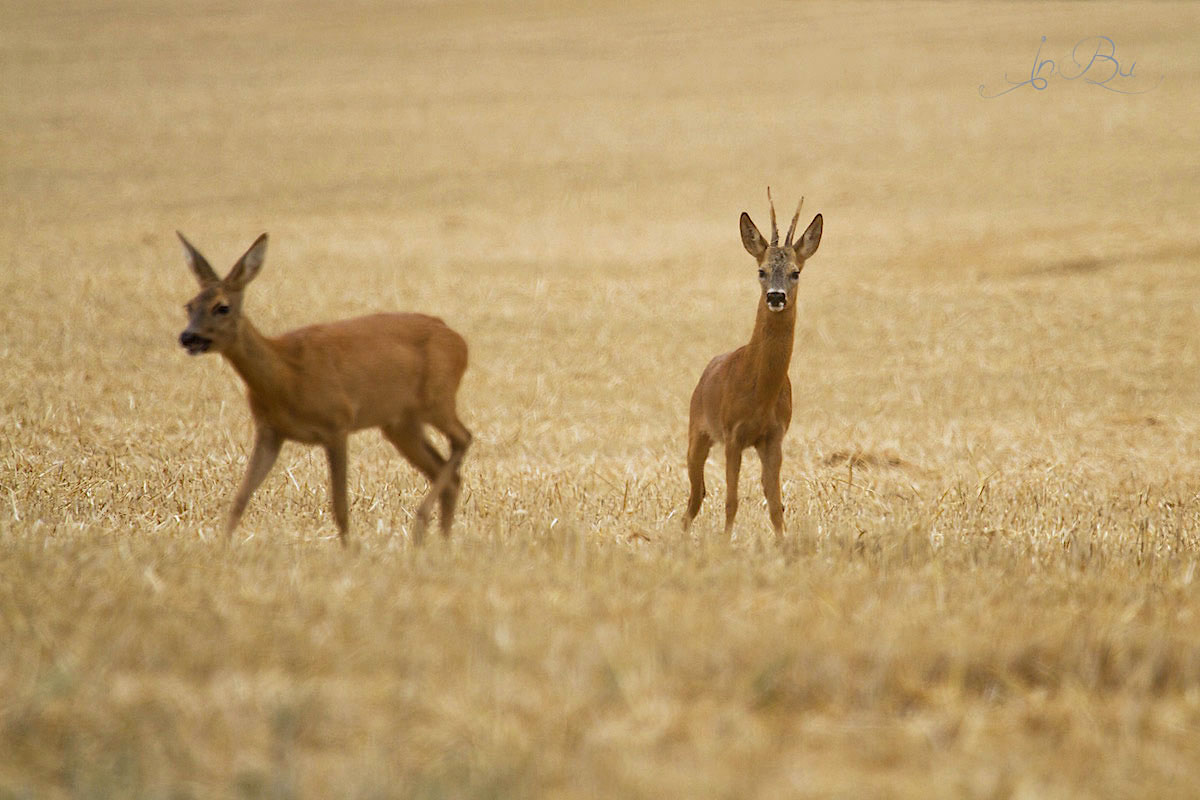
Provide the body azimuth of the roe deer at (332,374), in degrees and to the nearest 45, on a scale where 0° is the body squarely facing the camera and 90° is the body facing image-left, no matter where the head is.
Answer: approximately 90°

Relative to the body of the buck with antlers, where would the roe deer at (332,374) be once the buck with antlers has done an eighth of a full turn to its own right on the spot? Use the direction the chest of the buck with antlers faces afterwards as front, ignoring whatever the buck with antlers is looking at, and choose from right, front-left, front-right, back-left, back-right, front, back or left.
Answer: front-right
